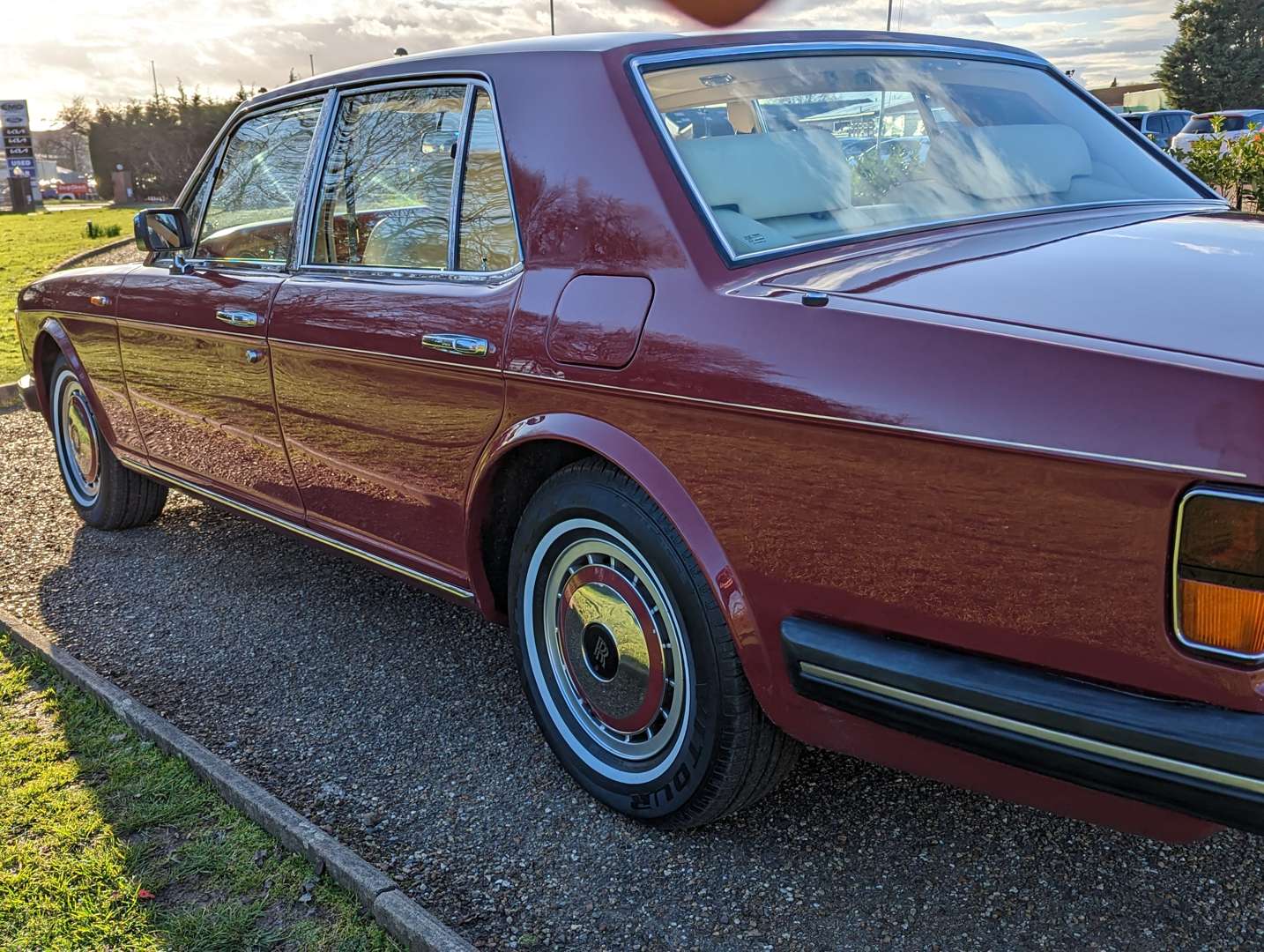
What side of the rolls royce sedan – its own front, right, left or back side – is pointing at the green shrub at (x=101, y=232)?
front

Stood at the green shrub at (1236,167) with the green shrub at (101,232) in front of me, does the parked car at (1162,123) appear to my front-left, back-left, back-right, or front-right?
front-right

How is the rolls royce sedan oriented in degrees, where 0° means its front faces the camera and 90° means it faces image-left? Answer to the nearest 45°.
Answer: approximately 135°

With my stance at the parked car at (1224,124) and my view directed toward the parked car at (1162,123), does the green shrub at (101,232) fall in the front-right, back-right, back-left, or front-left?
front-left

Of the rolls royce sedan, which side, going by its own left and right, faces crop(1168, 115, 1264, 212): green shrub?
right

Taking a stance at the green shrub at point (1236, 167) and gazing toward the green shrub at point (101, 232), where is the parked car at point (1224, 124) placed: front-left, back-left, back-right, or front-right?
front-right

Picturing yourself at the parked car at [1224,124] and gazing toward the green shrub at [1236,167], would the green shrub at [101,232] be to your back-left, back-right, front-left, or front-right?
front-right

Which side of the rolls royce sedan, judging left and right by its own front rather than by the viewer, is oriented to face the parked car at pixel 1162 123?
right

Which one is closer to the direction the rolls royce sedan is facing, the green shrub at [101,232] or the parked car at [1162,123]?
the green shrub

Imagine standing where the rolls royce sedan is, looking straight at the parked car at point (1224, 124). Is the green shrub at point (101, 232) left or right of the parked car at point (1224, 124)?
left

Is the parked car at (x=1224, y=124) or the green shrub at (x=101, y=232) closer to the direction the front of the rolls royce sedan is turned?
the green shrub
